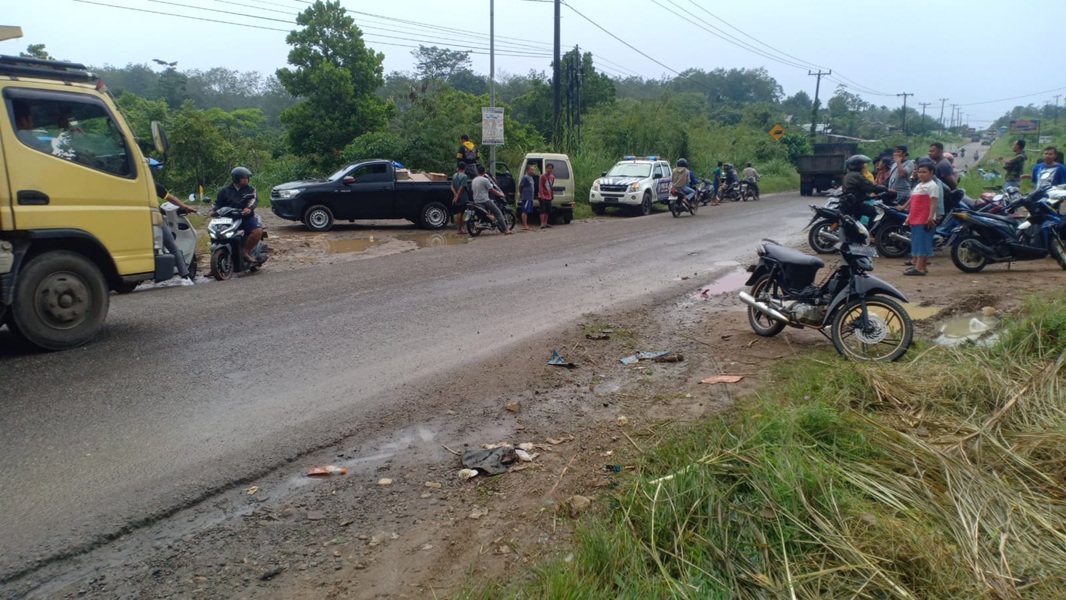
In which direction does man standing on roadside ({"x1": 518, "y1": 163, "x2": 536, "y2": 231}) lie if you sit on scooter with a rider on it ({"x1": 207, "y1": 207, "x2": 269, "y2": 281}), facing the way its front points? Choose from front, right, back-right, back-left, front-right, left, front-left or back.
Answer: back

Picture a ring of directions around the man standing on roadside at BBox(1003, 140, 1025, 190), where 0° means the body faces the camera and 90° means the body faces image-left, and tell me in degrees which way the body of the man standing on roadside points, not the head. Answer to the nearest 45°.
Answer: approximately 90°

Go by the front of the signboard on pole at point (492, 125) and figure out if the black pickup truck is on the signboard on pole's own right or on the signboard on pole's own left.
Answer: on the signboard on pole's own right

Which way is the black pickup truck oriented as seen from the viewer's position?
to the viewer's left

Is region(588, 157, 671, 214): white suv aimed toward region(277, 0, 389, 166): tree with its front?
no

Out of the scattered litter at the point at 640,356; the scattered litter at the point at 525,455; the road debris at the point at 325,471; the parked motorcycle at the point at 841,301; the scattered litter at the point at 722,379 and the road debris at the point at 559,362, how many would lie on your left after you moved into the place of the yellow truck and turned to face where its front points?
0

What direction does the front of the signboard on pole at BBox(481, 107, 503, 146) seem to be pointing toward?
toward the camera

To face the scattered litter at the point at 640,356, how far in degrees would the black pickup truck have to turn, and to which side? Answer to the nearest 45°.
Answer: approximately 90° to its left

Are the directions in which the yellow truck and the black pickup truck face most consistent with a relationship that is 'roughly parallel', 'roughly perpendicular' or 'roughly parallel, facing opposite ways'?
roughly parallel, facing opposite ways

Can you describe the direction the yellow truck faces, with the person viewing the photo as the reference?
facing to the right of the viewer

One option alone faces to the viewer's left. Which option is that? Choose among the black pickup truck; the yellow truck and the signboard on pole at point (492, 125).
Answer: the black pickup truck

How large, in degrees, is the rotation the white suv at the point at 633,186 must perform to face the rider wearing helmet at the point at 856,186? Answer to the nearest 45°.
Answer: approximately 45° to its left

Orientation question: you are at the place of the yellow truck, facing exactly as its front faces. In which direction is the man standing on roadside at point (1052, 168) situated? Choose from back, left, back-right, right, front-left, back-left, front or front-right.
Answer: front
